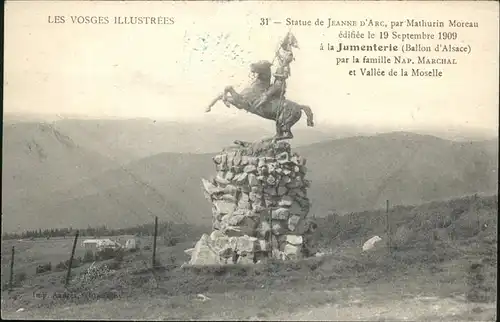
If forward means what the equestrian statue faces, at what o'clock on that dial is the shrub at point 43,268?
The shrub is roughly at 12 o'clock from the equestrian statue.

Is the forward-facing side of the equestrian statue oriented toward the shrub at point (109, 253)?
yes

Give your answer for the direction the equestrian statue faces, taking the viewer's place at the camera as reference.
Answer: facing to the left of the viewer

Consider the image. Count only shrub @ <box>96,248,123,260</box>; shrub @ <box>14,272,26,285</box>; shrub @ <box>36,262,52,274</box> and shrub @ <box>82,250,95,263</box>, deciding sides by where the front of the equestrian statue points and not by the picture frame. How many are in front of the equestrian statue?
4
